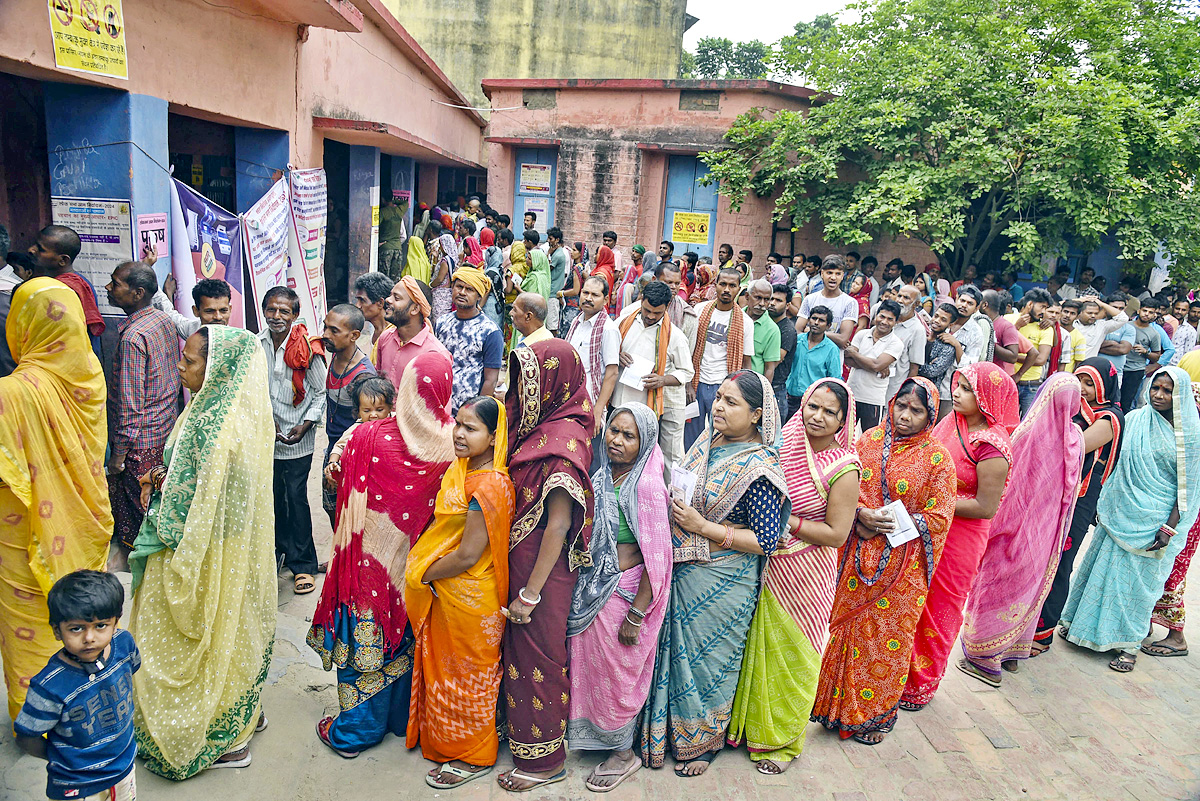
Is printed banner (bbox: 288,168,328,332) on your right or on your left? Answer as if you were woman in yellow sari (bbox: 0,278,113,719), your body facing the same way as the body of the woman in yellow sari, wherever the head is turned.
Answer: on your right

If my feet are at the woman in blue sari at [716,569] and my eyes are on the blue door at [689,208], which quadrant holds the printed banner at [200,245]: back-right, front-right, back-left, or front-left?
front-left

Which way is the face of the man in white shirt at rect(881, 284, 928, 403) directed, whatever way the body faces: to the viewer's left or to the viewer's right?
to the viewer's left

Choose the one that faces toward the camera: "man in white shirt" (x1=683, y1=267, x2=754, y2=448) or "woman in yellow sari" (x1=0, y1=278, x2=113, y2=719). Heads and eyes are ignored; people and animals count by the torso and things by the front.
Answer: the man in white shirt

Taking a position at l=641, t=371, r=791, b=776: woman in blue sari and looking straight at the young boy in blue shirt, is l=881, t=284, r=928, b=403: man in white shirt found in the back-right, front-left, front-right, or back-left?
back-right

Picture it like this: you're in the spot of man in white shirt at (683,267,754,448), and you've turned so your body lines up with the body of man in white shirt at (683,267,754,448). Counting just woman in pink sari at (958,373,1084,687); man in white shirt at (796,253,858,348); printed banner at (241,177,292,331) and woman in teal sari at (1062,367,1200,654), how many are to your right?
1

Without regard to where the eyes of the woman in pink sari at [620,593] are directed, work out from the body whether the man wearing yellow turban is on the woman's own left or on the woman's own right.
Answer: on the woman's own right

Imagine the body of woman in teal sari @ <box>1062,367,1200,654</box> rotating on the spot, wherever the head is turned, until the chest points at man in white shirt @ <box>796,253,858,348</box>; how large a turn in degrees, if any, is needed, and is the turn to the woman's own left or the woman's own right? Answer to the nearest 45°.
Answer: approximately 90° to the woman's own right

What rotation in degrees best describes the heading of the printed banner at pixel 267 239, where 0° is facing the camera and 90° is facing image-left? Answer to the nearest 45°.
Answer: approximately 315°

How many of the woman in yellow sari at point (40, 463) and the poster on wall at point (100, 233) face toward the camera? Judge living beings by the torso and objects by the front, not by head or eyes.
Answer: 1

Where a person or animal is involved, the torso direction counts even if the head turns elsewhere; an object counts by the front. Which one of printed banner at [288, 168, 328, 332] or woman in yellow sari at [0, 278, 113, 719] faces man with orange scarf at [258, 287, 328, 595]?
the printed banner

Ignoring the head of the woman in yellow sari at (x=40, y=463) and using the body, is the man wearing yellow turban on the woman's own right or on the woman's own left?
on the woman's own right

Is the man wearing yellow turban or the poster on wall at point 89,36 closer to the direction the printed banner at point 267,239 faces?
the man wearing yellow turban

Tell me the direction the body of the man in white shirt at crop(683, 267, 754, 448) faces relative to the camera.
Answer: toward the camera

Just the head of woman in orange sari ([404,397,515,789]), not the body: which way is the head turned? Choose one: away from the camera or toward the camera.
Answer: toward the camera

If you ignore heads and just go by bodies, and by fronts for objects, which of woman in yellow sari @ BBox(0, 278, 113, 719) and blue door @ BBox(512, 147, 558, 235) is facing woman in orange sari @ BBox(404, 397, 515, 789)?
the blue door

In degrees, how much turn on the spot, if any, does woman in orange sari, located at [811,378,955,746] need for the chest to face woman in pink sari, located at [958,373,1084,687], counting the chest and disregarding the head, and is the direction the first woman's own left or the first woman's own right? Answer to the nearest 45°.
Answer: approximately 180°

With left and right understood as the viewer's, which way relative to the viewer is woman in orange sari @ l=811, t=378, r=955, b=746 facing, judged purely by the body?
facing the viewer and to the left of the viewer
